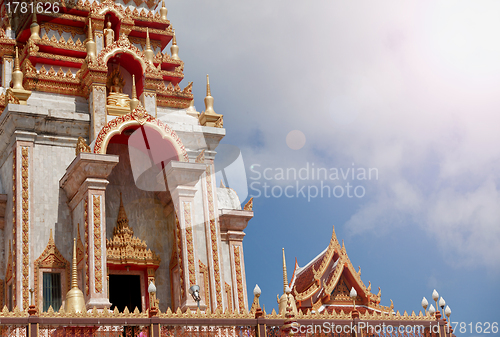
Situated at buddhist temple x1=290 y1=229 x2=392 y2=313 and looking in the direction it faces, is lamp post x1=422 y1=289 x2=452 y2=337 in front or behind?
in front
